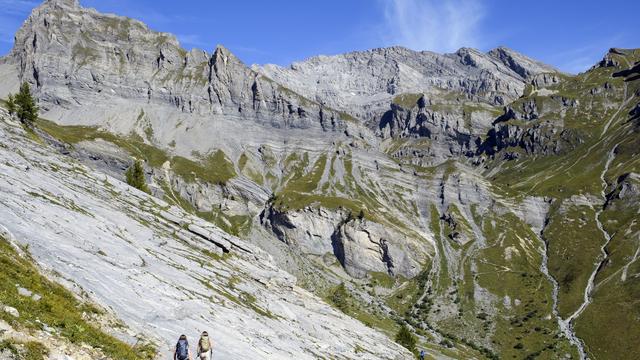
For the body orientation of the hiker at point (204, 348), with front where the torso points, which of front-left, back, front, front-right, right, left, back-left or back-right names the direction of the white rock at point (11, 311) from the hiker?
back-left

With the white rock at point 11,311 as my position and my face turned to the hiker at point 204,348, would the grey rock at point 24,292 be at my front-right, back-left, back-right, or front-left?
front-left

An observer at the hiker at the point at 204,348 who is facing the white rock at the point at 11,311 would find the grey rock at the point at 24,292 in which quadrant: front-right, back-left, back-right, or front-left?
front-right

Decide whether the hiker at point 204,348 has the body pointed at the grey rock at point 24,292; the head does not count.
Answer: no

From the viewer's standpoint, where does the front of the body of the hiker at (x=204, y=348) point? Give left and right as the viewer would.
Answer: facing away from the viewer
